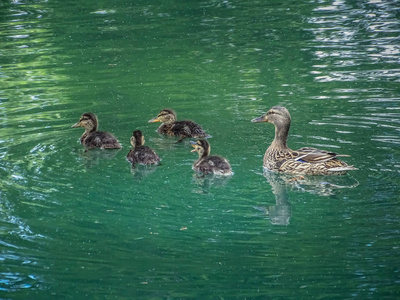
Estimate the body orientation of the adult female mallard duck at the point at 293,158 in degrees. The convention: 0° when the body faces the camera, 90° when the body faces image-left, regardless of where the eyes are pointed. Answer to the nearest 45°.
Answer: approximately 90°

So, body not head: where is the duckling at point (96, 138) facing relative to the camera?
to the viewer's left

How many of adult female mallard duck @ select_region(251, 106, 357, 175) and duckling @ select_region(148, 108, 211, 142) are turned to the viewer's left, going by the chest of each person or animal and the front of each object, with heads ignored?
2

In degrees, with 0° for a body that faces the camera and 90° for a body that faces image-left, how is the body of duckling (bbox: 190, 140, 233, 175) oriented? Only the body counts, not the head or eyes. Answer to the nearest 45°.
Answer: approximately 90°

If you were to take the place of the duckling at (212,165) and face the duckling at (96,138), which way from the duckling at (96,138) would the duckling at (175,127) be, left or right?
right

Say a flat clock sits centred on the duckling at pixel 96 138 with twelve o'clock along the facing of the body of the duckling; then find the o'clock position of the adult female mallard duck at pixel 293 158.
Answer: The adult female mallard duck is roughly at 7 o'clock from the duckling.

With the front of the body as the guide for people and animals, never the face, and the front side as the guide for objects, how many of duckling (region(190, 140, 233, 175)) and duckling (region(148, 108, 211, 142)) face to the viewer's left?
2

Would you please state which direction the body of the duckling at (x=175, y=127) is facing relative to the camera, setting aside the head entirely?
to the viewer's left
